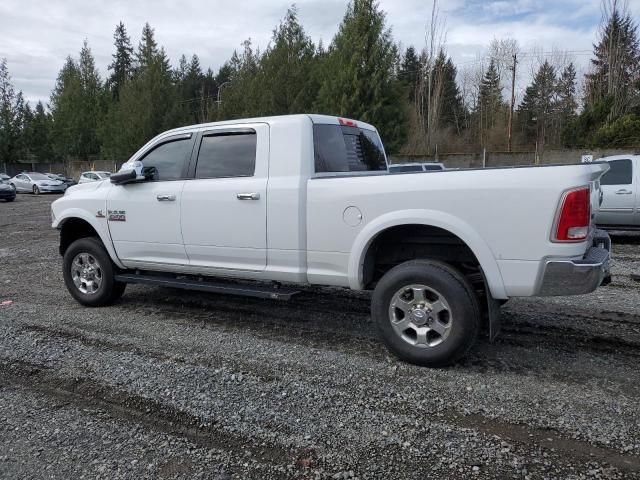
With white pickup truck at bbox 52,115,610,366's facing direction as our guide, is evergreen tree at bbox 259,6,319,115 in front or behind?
in front

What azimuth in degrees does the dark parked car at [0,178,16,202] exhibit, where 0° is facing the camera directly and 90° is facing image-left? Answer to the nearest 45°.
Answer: approximately 315°

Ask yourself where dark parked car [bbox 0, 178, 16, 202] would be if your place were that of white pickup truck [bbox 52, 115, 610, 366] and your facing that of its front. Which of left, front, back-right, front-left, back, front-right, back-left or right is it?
front

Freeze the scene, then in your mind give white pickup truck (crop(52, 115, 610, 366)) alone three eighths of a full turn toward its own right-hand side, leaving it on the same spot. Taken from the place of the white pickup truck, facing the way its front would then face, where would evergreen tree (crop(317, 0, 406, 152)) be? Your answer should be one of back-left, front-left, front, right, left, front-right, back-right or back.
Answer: left

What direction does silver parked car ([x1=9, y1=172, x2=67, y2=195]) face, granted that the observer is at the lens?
facing the viewer and to the right of the viewer

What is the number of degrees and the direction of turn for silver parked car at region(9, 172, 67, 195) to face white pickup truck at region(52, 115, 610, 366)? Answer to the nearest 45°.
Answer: approximately 45° to its right

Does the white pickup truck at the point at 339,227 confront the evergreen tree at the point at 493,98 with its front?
no

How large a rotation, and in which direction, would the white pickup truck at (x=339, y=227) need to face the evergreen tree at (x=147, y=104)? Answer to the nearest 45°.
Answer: approximately 45° to its right

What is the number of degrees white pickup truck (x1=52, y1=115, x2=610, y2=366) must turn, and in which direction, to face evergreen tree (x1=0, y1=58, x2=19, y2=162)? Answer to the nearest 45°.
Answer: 0° — it already faces it

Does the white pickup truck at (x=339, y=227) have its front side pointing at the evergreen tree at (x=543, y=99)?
no

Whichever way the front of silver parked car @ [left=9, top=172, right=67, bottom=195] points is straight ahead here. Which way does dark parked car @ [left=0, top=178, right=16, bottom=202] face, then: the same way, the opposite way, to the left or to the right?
the same way

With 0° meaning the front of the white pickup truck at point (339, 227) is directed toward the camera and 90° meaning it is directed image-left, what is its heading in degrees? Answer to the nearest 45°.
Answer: approximately 135°
